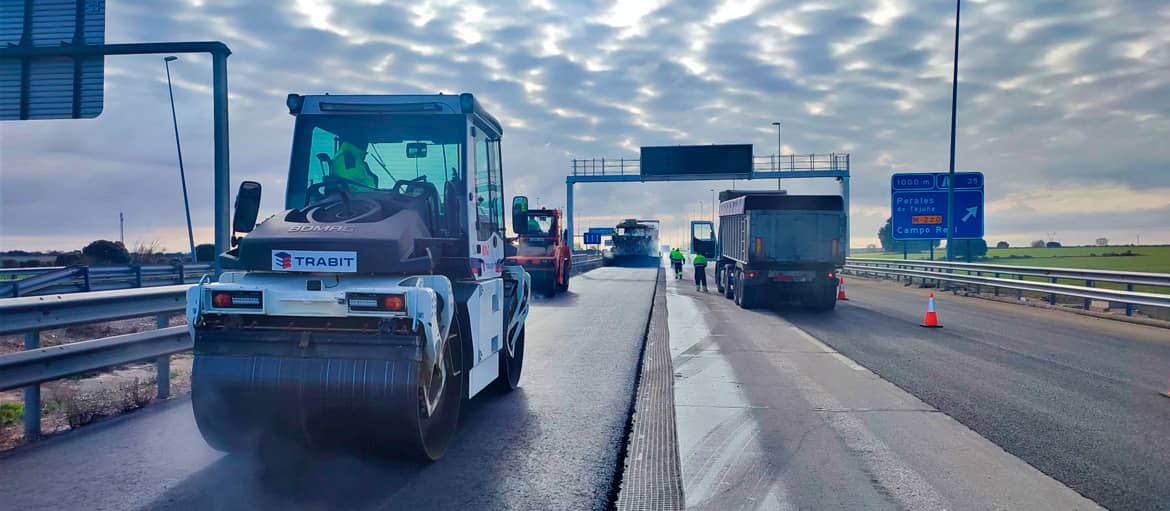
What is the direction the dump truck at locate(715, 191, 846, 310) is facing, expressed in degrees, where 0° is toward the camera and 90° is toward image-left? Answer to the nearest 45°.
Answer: approximately 180°

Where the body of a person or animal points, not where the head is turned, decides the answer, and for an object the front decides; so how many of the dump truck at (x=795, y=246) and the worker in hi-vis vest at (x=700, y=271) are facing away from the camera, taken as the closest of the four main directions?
2

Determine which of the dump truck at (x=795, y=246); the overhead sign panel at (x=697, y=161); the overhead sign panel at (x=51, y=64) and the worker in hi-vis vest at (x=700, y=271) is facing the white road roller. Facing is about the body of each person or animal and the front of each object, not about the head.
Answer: the overhead sign panel at (x=697, y=161)

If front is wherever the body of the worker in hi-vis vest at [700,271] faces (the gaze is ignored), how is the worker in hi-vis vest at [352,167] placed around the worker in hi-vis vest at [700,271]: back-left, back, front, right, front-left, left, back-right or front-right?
back

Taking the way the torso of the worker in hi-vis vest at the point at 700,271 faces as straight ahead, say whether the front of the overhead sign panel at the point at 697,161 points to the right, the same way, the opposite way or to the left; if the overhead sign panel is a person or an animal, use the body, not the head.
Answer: the opposite way

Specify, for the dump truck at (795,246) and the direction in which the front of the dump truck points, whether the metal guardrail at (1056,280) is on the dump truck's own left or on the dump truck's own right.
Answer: on the dump truck's own right

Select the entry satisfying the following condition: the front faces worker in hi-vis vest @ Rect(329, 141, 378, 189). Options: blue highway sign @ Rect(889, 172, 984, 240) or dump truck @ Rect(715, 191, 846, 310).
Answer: the blue highway sign

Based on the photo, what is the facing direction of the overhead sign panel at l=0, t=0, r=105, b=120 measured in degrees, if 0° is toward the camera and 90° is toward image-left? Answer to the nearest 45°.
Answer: approximately 180°

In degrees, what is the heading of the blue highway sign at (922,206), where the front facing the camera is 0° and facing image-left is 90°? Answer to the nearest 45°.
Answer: approximately 0°

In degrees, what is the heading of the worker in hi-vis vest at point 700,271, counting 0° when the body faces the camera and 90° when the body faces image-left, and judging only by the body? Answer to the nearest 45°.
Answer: approximately 180°

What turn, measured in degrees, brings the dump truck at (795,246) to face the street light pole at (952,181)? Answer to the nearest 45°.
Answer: approximately 45° to its right

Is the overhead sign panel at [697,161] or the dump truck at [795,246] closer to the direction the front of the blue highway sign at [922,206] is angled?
the dump truck
